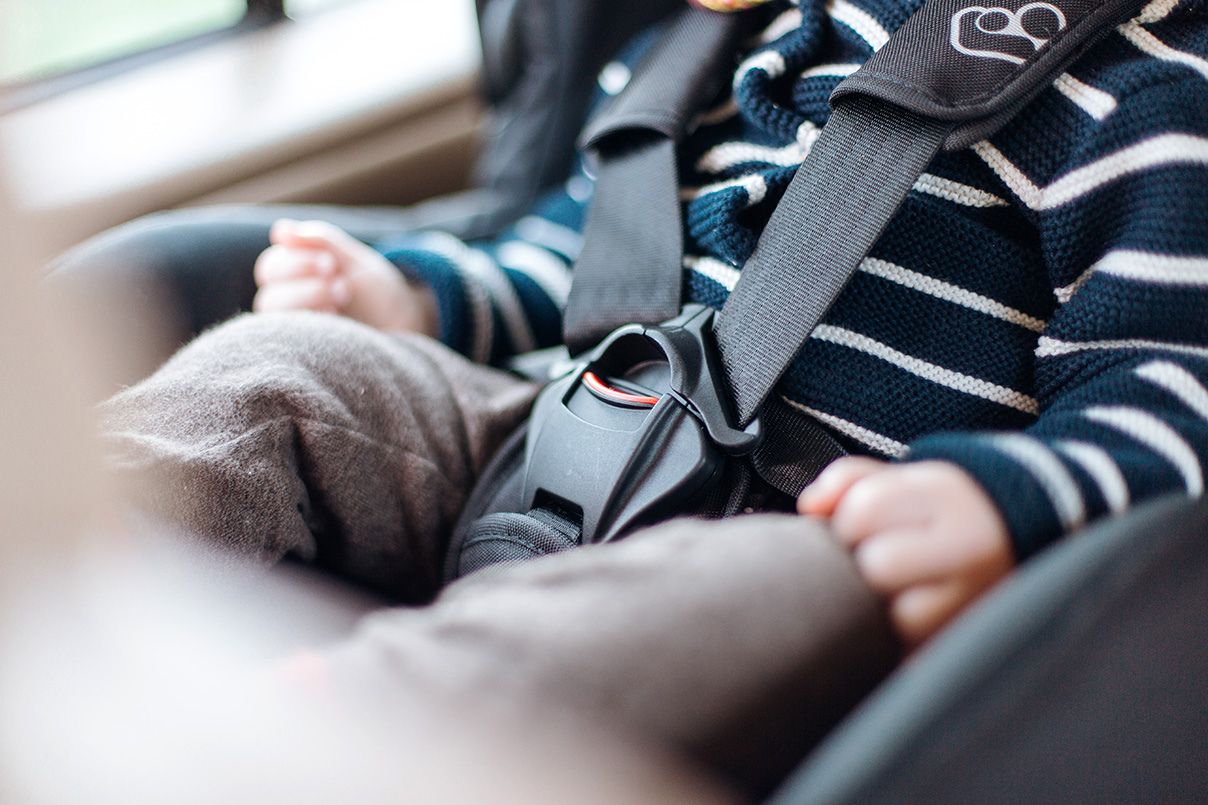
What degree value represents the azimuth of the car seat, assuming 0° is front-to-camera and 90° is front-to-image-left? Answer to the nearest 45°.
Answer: approximately 45°
